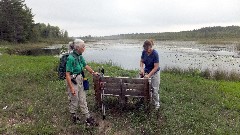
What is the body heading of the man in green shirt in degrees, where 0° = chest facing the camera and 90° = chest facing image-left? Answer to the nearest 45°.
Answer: approximately 315°

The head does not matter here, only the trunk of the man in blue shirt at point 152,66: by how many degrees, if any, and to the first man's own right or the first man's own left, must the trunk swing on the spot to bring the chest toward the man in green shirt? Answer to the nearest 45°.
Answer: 0° — they already face them

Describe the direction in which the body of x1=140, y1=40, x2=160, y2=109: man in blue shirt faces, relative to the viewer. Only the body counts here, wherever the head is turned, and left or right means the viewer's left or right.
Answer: facing the viewer and to the left of the viewer

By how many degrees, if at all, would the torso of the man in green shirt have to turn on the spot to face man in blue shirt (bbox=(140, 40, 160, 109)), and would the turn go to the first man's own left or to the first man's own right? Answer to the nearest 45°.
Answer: approximately 45° to the first man's own left

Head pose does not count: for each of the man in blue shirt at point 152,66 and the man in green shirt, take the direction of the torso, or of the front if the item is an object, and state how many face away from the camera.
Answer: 0
